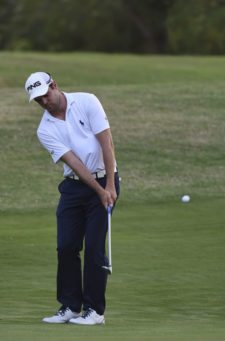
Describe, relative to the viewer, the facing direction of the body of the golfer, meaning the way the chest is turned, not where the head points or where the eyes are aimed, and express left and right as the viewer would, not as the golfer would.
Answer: facing the viewer and to the left of the viewer

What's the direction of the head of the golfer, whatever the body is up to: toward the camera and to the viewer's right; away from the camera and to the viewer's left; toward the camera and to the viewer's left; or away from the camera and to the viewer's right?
toward the camera and to the viewer's left
